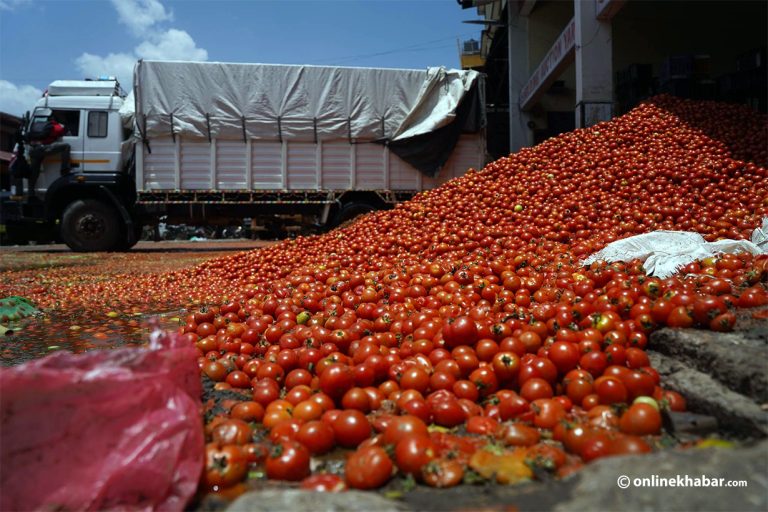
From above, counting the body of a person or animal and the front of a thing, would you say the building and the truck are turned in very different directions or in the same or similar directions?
same or similar directions

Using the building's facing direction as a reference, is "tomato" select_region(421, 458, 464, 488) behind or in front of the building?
in front

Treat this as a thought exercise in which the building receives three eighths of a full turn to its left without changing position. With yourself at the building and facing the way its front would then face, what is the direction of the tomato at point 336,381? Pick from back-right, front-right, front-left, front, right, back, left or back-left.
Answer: right

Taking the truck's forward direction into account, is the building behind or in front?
behind

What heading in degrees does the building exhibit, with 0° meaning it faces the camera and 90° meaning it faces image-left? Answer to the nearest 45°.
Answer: approximately 45°

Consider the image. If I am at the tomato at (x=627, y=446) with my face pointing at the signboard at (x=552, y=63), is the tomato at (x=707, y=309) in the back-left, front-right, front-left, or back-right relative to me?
front-right

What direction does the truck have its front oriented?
to the viewer's left

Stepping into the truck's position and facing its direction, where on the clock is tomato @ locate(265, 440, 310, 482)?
The tomato is roughly at 9 o'clock from the truck.

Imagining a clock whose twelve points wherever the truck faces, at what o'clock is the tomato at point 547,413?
The tomato is roughly at 9 o'clock from the truck.
